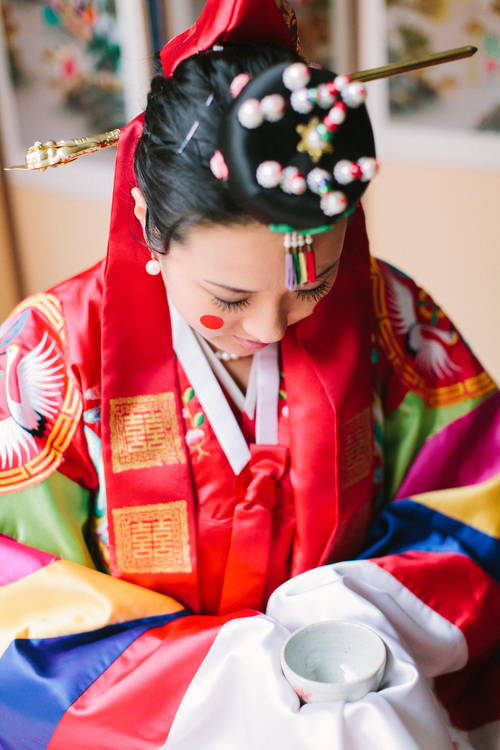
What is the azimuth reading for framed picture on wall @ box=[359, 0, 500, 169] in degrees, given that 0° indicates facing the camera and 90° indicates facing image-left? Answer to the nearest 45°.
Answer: approximately 0°

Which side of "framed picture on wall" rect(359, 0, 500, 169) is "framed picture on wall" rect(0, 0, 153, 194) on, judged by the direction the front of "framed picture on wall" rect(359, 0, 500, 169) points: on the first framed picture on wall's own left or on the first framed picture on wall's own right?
on the first framed picture on wall's own right
